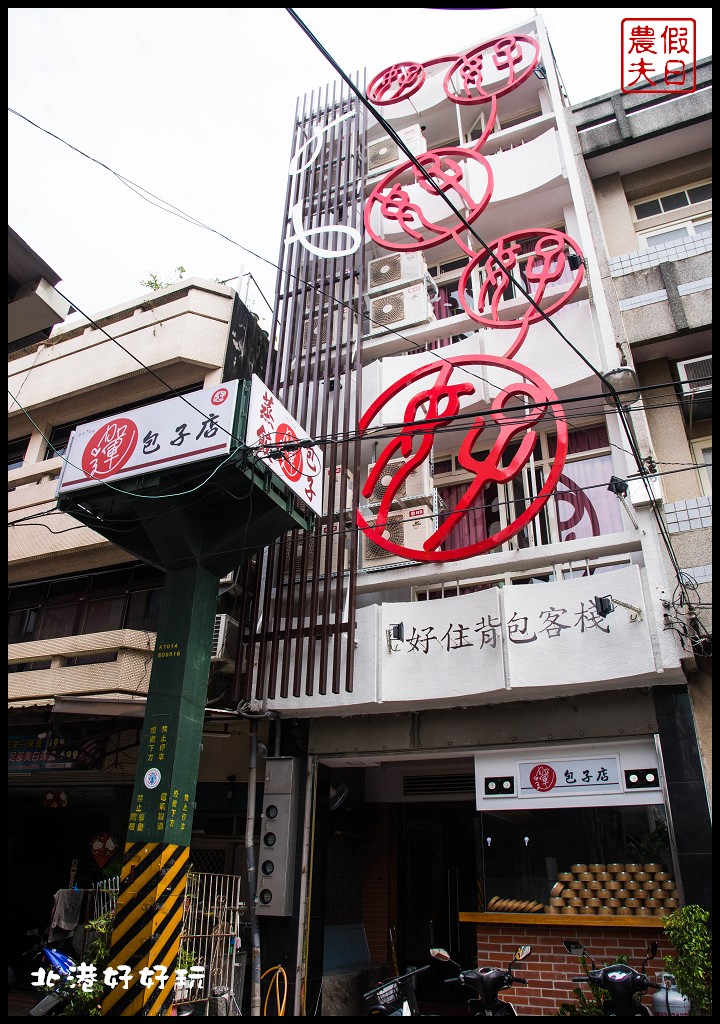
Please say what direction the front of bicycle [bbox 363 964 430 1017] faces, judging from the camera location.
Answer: facing the viewer and to the right of the viewer

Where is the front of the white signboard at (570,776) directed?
toward the camera

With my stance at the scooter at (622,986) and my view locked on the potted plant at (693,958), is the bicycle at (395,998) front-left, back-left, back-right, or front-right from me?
back-left

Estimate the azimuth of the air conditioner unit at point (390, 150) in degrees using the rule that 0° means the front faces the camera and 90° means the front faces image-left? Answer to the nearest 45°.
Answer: approximately 0°

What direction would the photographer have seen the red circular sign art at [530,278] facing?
facing the viewer and to the left of the viewer

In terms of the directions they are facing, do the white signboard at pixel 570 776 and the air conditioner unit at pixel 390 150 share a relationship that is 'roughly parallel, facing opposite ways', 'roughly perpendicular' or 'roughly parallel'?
roughly parallel
